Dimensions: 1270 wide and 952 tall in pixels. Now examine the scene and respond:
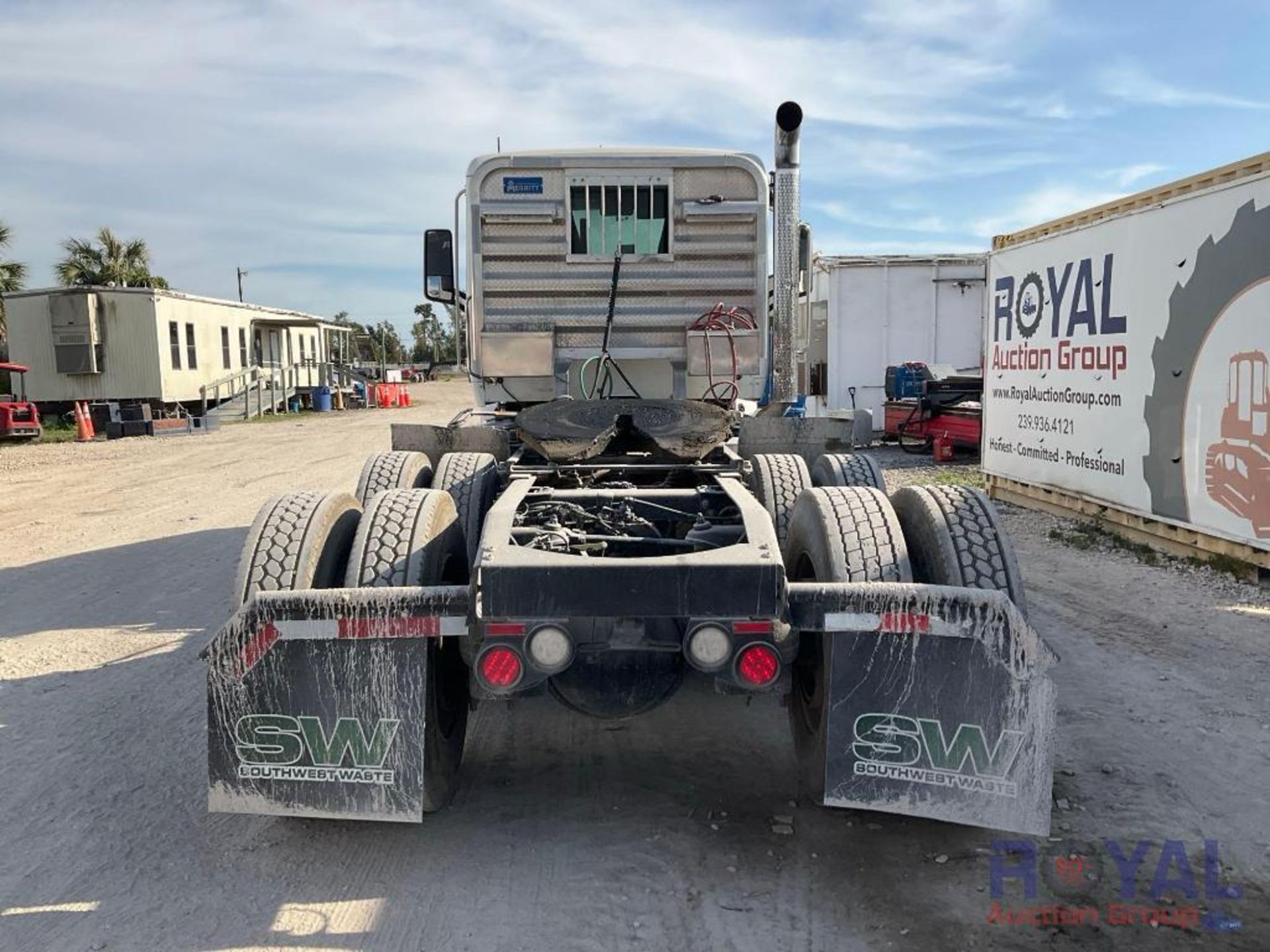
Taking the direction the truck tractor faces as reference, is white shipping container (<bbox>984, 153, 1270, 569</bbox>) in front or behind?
in front

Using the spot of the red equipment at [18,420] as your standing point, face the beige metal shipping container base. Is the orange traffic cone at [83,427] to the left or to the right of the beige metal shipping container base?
left

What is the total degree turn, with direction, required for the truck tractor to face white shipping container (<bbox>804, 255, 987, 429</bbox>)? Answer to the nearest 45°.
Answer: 0° — it already faces it

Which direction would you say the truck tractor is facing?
away from the camera

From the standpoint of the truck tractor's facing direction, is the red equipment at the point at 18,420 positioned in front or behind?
in front

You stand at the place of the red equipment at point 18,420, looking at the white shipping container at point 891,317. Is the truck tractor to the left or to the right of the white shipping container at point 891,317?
right
